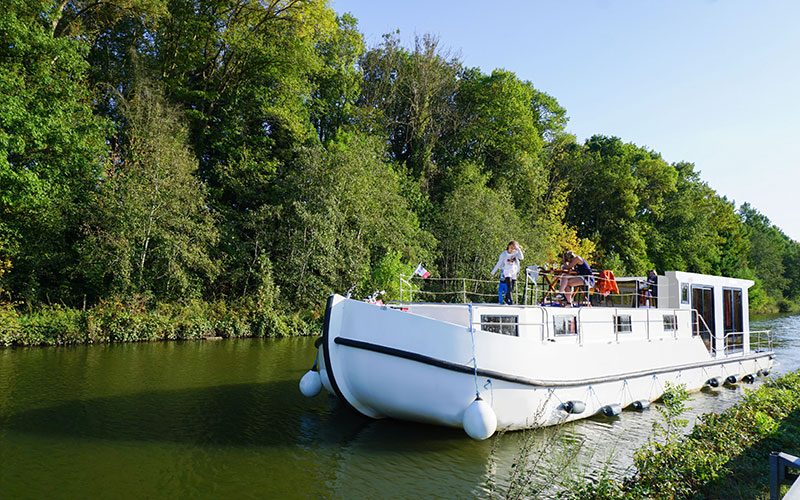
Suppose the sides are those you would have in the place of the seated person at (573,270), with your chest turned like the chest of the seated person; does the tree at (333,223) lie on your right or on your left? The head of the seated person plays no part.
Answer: on your right

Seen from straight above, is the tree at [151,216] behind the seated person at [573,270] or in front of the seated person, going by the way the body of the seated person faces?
in front

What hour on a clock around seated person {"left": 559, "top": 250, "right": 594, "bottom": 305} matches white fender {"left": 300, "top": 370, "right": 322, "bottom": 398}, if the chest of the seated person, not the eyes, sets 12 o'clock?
The white fender is roughly at 11 o'clock from the seated person.

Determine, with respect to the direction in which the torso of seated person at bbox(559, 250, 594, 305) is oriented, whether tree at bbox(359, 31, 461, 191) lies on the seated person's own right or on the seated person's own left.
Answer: on the seated person's own right

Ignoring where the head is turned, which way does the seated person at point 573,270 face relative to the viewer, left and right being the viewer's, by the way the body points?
facing to the left of the viewer

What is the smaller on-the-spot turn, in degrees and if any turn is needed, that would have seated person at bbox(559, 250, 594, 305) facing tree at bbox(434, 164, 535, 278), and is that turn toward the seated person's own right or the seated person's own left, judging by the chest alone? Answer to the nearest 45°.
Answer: approximately 90° to the seated person's own right

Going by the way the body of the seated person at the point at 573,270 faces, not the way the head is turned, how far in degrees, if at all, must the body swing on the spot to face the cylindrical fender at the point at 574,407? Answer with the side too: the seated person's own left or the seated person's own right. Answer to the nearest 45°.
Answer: approximately 90° to the seated person's own left

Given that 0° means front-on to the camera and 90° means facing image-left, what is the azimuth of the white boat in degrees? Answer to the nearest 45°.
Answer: approximately 45°

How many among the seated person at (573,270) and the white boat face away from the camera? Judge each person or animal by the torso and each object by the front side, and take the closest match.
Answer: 0

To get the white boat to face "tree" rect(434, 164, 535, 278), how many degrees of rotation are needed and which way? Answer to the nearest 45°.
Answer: approximately 135° to its right
